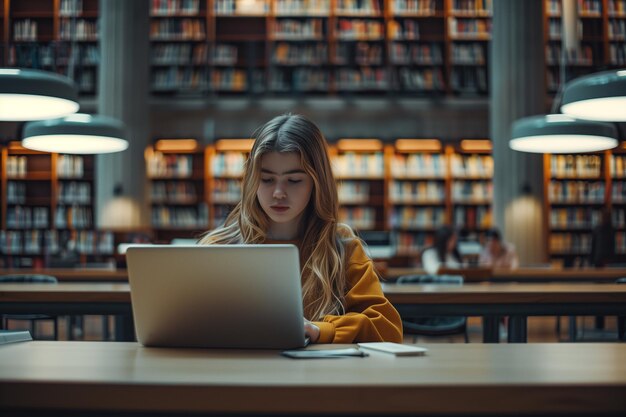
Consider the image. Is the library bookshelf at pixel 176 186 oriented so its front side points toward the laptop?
yes

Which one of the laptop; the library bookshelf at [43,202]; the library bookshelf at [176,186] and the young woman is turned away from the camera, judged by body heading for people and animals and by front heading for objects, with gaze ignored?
the laptop

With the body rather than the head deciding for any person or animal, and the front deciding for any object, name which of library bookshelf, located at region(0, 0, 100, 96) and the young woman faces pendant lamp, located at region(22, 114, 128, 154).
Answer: the library bookshelf

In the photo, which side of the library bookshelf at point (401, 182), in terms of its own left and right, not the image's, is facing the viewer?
front

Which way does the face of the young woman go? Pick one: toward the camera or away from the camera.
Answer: toward the camera

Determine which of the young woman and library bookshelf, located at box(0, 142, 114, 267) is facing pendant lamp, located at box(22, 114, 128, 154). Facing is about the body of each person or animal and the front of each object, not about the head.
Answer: the library bookshelf

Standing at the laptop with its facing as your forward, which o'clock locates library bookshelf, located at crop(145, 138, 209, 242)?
The library bookshelf is roughly at 12 o'clock from the laptop.

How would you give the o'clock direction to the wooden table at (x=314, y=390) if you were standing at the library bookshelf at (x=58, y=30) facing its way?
The wooden table is roughly at 12 o'clock from the library bookshelf.

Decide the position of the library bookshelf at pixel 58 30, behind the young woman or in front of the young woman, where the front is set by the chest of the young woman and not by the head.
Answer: behind

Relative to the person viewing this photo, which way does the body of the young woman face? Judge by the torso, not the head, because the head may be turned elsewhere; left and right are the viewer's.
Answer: facing the viewer

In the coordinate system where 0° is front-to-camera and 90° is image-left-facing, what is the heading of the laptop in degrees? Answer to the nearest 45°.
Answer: approximately 180°

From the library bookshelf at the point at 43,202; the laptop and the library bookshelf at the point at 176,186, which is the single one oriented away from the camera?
the laptop

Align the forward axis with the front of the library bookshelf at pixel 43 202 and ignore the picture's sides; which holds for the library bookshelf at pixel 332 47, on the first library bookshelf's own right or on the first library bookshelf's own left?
on the first library bookshelf's own left

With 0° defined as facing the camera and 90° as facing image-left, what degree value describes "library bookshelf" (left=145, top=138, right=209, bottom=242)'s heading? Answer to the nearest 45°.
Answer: approximately 0°

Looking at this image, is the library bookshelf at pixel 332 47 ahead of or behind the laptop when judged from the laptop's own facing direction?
ahead

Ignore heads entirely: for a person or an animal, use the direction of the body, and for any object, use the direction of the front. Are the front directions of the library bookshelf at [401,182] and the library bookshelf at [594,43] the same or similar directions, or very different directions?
same or similar directions

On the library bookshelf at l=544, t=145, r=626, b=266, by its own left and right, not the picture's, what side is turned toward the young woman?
front

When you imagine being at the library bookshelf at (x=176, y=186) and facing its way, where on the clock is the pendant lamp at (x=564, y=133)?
The pendant lamp is roughly at 11 o'clock from the library bookshelf.

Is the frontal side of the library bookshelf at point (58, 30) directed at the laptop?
yes

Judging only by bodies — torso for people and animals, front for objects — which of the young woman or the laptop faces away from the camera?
the laptop

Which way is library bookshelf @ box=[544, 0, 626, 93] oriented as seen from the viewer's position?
toward the camera
